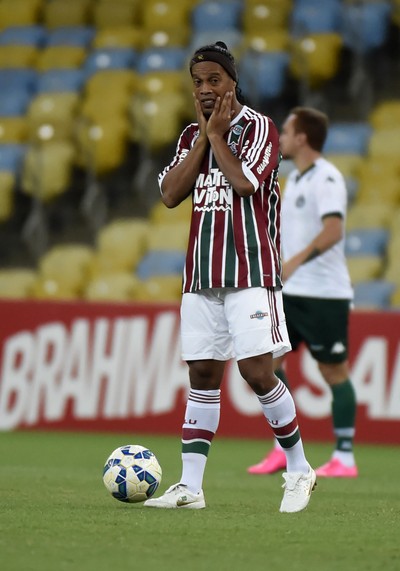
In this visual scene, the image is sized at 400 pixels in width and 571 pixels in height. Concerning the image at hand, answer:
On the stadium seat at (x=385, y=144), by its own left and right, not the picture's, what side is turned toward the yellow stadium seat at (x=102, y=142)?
right

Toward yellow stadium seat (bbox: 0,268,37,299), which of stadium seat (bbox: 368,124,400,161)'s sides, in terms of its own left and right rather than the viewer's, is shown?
right

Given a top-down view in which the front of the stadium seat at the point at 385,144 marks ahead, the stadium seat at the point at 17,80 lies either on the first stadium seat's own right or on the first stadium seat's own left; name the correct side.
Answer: on the first stadium seat's own right

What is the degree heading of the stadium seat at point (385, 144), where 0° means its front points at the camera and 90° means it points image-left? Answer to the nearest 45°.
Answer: approximately 0°

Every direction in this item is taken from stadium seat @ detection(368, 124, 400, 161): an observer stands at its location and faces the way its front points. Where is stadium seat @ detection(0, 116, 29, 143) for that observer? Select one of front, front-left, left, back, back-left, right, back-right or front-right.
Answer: right

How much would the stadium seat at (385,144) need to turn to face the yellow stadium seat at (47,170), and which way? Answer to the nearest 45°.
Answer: approximately 90° to its right
